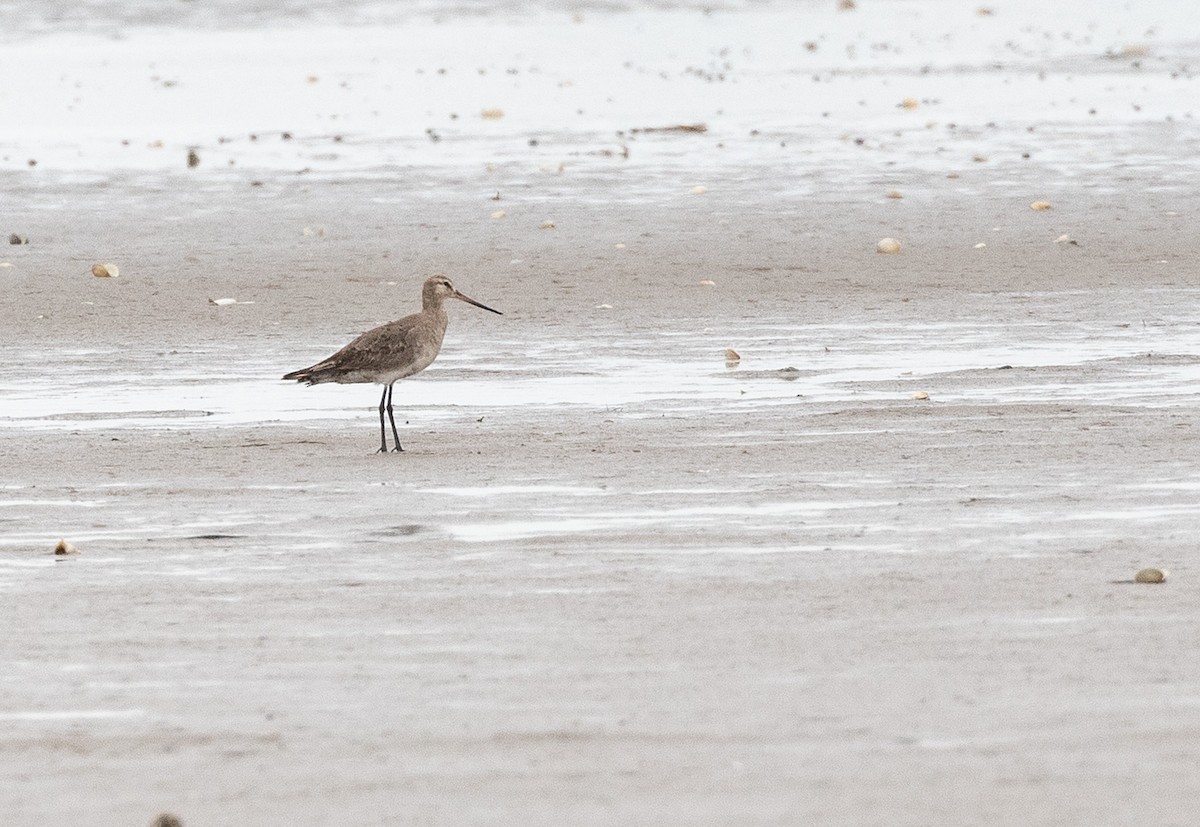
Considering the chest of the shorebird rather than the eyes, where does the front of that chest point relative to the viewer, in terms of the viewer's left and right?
facing to the right of the viewer
